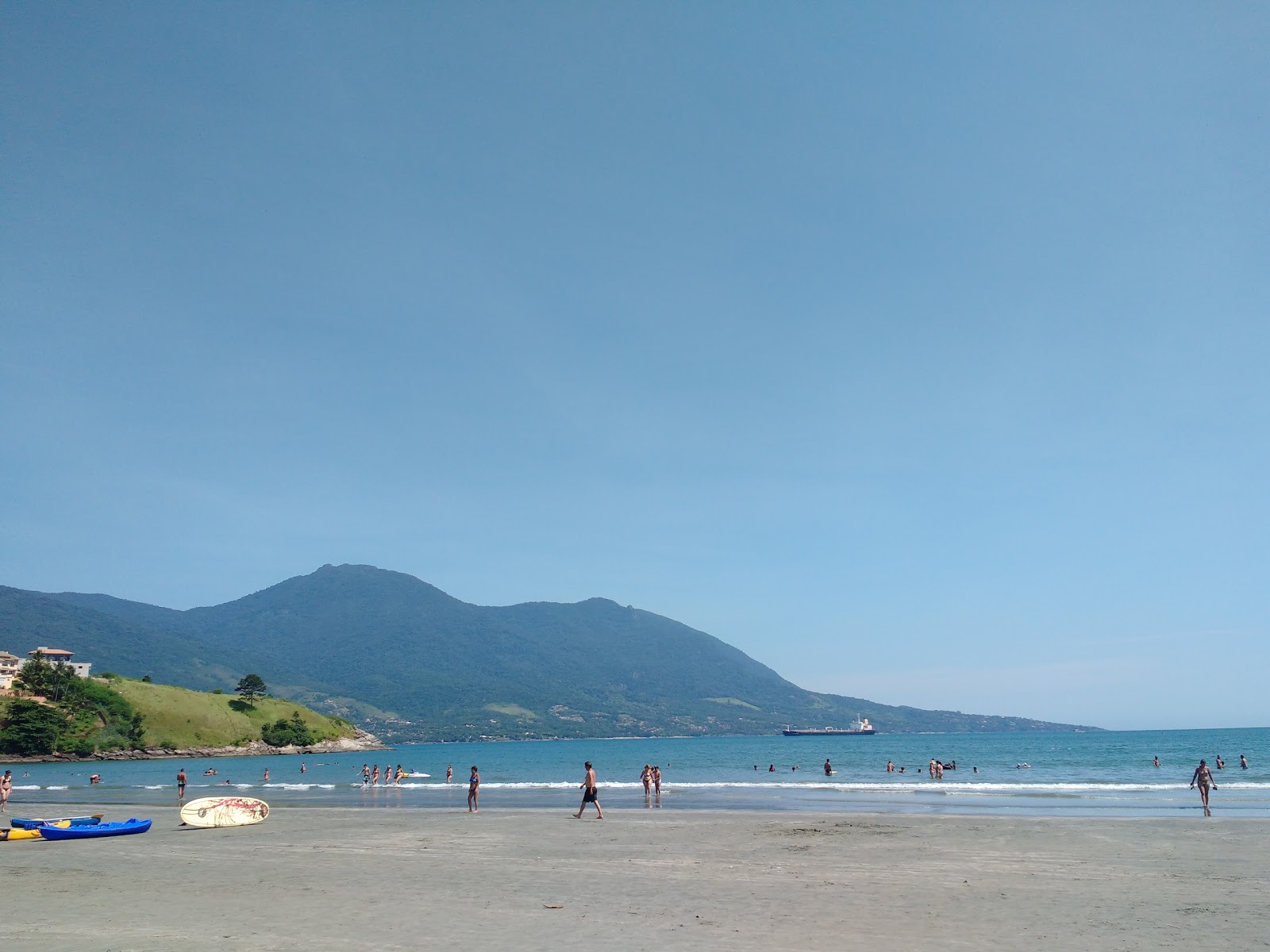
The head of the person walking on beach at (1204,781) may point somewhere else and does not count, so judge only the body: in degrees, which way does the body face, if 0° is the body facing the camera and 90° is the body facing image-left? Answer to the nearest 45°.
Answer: approximately 0°

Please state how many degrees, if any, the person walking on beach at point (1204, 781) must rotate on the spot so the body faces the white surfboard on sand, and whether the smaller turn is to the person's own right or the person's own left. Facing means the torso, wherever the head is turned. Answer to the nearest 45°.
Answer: approximately 45° to the person's own right

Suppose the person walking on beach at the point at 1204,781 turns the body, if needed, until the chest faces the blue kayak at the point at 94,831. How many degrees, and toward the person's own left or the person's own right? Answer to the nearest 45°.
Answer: approximately 45° to the person's own right

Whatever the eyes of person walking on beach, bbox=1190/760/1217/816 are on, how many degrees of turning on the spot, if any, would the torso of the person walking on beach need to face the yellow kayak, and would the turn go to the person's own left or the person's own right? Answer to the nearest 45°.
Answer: approximately 45° to the person's own right
